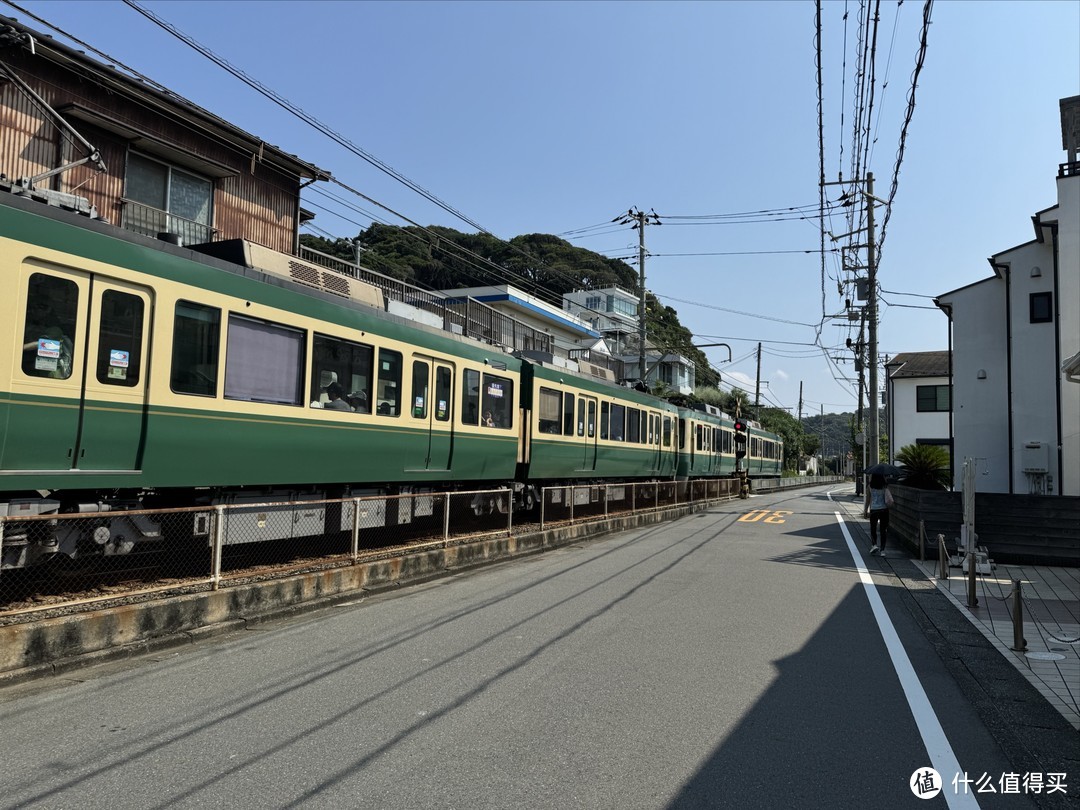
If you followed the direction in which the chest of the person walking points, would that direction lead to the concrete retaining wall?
no

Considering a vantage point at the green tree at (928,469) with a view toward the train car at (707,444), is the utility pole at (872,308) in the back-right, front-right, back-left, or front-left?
front-right
